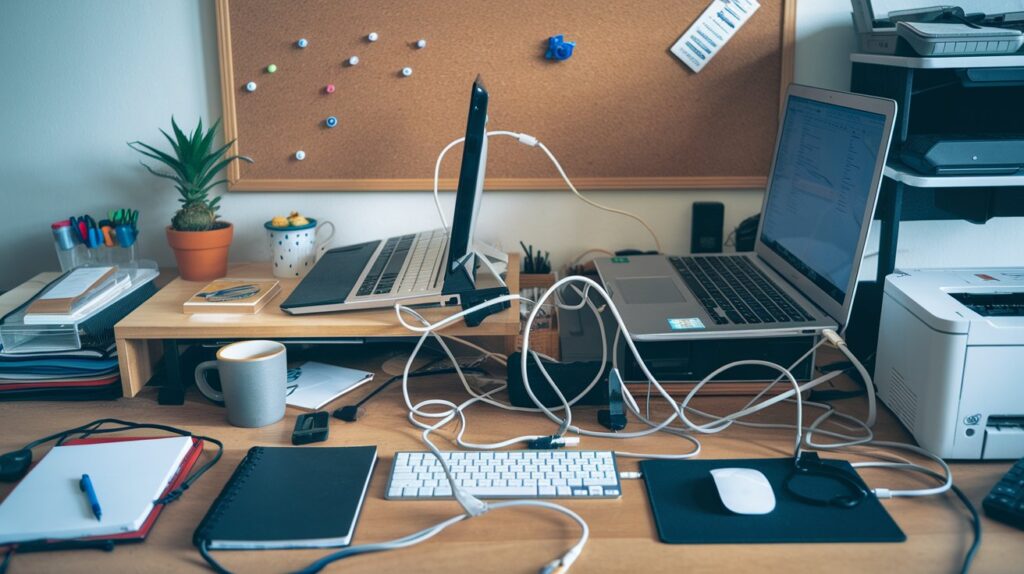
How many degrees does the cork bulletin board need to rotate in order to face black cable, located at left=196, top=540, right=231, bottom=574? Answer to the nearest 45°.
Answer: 0° — it already faces it

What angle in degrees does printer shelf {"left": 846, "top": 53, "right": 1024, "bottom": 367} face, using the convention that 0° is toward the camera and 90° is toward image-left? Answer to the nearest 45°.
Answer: approximately 0°

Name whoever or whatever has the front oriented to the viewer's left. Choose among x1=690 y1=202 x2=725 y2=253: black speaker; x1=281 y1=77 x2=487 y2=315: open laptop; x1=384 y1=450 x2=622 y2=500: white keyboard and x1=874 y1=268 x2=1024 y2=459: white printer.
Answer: the open laptop

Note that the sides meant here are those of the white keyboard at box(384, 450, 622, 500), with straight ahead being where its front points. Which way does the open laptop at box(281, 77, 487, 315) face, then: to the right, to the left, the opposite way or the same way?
to the right

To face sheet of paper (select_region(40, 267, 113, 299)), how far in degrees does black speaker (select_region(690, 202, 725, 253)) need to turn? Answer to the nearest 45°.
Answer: approximately 45° to its right

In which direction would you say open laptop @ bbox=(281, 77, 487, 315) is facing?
to the viewer's left

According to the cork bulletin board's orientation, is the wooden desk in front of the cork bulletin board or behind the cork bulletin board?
in front

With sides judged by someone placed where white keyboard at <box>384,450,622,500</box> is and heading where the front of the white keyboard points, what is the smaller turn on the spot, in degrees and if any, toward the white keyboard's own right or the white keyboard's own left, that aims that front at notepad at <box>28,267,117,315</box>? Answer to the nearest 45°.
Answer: approximately 135° to the white keyboard's own right

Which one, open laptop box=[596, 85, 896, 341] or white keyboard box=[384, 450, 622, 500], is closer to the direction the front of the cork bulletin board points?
the white keyboard

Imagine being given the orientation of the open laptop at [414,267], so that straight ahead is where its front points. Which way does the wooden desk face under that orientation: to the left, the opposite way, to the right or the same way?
to the left
